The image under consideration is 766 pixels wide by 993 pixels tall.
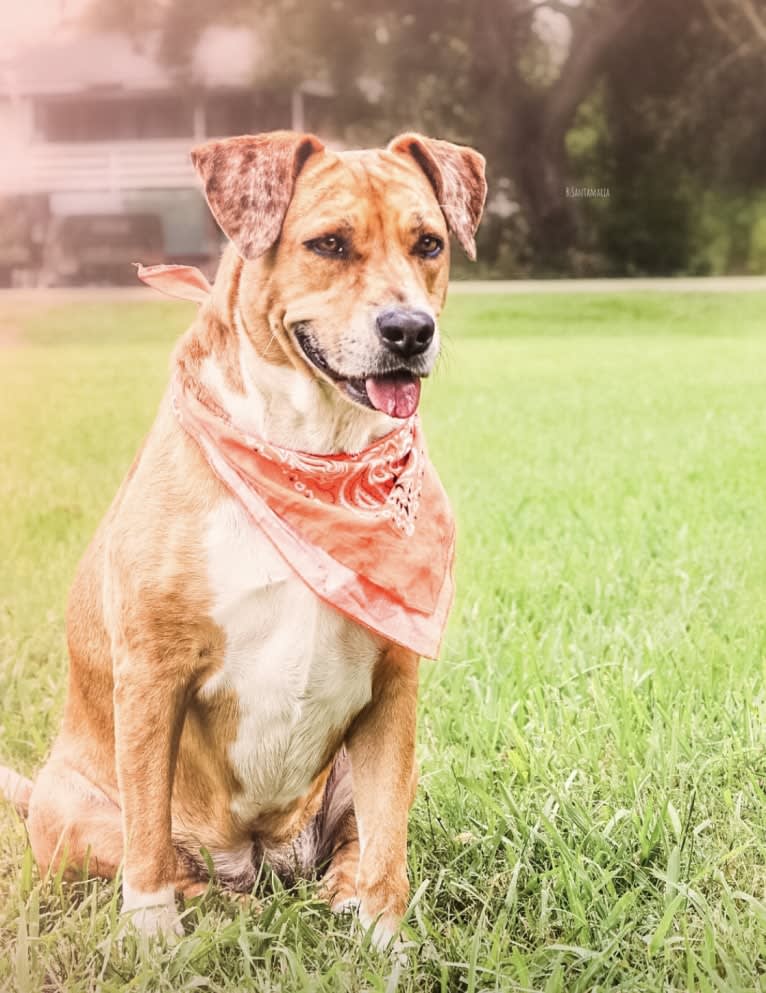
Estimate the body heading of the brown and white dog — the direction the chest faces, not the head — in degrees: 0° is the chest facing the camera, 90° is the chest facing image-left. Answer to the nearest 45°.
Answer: approximately 315°

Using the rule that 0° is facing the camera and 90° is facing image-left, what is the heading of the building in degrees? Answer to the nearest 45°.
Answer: approximately 0°
